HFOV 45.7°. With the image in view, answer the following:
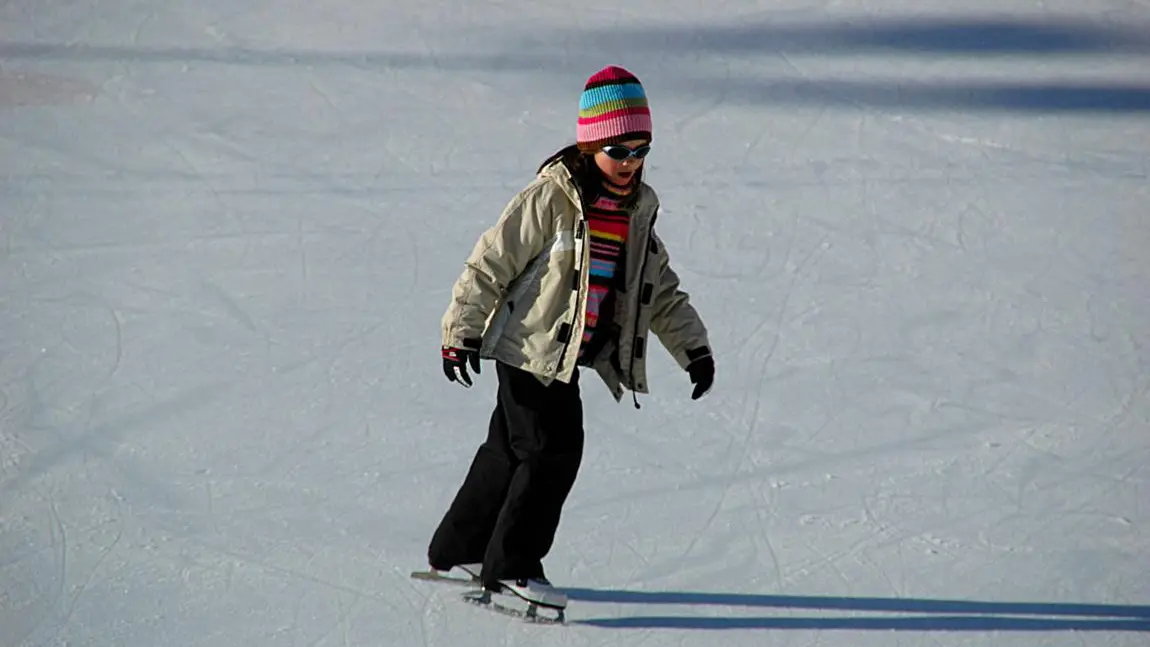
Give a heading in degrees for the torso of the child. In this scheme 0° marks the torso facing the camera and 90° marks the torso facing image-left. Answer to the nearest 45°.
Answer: approximately 315°
